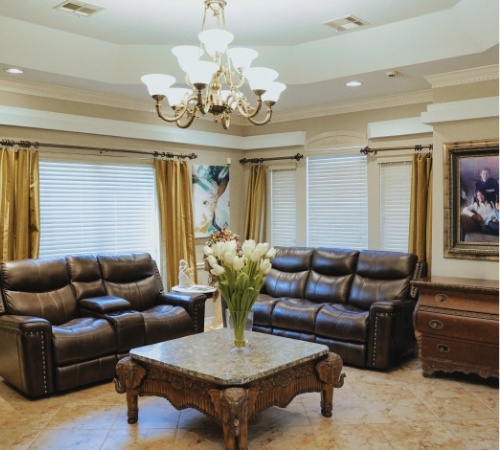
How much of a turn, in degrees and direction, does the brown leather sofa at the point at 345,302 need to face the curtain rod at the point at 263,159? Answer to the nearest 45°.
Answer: approximately 90° to its right

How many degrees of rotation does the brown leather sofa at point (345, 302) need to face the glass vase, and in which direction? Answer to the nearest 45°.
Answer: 0° — it already faces it

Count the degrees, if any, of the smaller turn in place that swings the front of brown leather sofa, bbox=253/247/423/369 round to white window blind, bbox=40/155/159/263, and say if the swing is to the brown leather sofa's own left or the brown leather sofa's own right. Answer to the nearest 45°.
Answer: approximately 45° to the brown leather sofa's own right

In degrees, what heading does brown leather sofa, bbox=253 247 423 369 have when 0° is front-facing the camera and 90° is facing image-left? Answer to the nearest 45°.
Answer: approximately 45°

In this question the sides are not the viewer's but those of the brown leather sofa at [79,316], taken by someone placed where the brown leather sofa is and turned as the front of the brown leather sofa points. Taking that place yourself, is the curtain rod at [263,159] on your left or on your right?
on your left

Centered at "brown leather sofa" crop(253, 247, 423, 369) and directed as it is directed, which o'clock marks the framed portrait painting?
The framed portrait painting is roughly at 8 o'clock from the brown leather sofa.

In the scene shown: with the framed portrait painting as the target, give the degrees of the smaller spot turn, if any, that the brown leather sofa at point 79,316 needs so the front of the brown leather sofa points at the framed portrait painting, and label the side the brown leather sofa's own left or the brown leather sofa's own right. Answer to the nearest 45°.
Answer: approximately 45° to the brown leather sofa's own left

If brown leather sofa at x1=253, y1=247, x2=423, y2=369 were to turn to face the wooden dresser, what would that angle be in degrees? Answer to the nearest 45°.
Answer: approximately 90° to its left

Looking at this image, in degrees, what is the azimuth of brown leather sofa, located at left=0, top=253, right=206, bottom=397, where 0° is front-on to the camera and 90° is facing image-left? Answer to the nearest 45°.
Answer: approximately 315°

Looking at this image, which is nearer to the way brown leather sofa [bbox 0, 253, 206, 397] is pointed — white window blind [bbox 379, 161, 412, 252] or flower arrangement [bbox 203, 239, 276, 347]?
the flower arrangement

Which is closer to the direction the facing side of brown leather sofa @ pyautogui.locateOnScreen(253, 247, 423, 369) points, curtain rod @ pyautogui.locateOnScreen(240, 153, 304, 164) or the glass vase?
the glass vase

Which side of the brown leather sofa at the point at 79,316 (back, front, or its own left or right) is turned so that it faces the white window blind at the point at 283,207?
left
